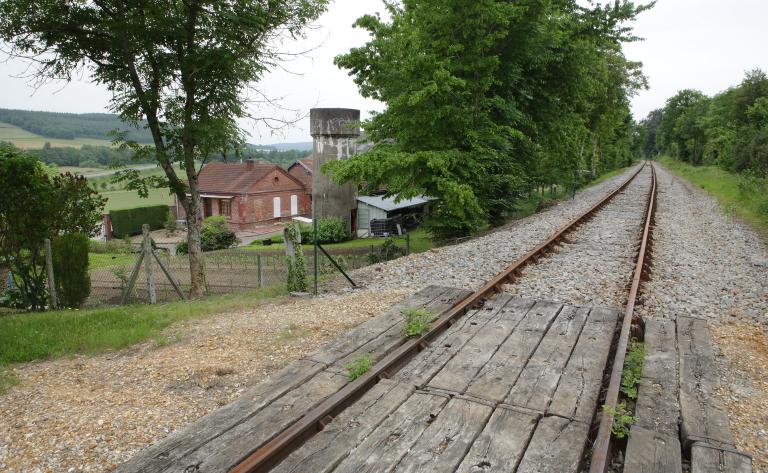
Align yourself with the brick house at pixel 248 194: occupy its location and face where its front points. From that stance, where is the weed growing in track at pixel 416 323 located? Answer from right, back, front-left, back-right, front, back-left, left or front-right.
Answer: front-left

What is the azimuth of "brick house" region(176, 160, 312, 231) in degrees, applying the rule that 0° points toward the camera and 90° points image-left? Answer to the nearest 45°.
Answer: approximately 45°

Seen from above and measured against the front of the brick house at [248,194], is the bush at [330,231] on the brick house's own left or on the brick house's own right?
on the brick house's own left

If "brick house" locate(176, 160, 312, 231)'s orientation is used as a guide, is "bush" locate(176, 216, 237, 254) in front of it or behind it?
in front

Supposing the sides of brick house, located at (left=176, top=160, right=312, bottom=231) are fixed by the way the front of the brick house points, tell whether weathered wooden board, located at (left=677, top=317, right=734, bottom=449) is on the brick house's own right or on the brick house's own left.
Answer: on the brick house's own left

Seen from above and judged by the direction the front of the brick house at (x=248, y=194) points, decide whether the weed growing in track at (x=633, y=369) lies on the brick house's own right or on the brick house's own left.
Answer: on the brick house's own left

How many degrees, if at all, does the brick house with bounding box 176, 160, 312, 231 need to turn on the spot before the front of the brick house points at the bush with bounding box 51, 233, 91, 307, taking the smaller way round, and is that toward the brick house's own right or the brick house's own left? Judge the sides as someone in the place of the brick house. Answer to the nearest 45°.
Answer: approximately 45° to the brick house's own left

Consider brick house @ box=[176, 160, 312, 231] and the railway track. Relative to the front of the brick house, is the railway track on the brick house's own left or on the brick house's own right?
on the brick house's own left

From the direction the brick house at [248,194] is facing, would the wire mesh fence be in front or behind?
in front

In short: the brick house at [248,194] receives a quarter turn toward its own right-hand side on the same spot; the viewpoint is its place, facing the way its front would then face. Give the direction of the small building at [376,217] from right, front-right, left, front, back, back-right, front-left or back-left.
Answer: back

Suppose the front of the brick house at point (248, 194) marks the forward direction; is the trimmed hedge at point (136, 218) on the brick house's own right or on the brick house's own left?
on the brick house's own right

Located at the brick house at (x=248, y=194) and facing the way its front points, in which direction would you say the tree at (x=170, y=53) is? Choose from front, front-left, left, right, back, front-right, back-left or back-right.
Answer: front-left

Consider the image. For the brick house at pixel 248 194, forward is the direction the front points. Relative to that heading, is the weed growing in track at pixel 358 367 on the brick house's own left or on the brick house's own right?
on the brick house's own left

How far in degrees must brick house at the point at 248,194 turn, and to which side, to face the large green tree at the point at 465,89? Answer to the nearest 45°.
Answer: approximately 45° to its left
